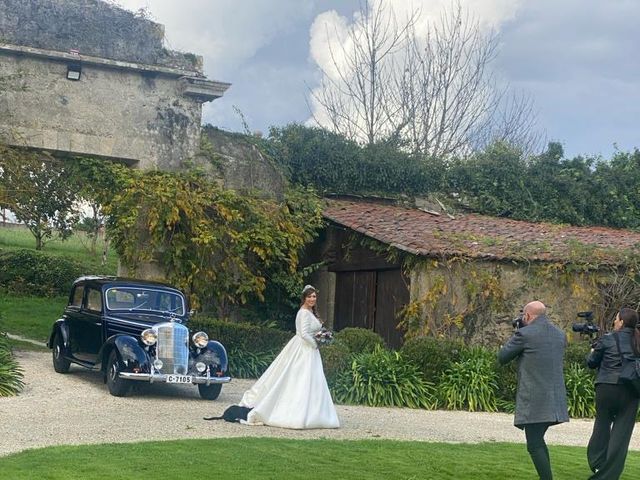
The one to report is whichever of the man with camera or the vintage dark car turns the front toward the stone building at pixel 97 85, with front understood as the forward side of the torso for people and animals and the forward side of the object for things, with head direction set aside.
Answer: the man with camera

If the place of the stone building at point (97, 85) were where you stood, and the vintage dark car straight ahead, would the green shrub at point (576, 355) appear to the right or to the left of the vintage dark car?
left

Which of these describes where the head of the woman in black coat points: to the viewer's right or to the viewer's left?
to the viewer's left

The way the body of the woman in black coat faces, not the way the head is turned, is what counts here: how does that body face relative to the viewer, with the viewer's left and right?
facing away from the viewer and to the left of the viewer

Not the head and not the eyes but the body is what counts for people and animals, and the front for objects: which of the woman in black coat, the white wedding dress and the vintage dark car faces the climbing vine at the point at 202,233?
the woman in black coat

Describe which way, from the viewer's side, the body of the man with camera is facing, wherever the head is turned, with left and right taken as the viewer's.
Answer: facing away from the viewer and to the left of the viewer

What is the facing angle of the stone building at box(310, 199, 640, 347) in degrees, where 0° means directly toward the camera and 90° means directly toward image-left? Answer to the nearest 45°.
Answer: approximately 45°

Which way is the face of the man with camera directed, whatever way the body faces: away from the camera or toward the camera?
away from the camera

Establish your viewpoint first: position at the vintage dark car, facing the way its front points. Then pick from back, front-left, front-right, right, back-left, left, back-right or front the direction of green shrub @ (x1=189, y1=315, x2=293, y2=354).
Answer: left
